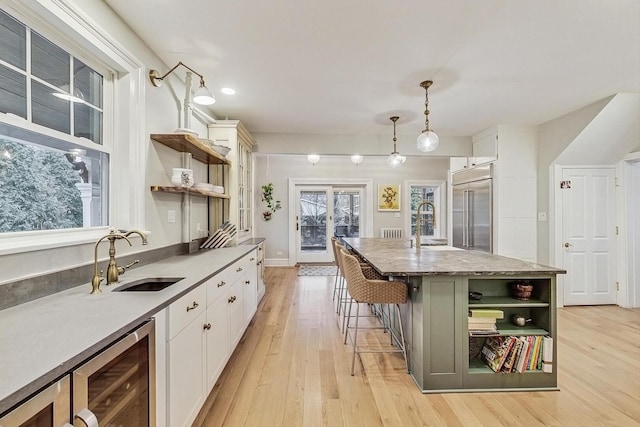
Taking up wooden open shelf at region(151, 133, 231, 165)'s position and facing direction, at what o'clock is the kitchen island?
The kitchen island is roughly at 1 o'clock from the wooden open shelf.

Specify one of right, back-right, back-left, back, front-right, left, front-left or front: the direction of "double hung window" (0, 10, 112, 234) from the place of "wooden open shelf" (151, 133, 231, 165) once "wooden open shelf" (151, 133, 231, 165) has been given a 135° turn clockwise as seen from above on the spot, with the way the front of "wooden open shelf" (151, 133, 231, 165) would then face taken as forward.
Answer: front

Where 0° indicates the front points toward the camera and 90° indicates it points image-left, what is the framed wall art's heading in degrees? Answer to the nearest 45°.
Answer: approximately 0°

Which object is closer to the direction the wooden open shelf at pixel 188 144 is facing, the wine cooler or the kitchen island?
the kitchen island

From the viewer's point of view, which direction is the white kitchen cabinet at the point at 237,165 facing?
to the viewer's right

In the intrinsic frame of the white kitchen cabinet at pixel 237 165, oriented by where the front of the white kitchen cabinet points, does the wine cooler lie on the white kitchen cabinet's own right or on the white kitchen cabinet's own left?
on the white kitchen cabinet's own right

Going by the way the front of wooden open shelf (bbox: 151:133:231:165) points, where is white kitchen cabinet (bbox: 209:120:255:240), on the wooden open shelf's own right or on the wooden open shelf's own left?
on the wooden open shelf's own left

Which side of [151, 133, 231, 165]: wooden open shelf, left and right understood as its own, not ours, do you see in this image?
right

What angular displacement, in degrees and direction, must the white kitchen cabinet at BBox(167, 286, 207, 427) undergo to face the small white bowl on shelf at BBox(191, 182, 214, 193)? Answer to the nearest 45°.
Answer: approximately 135° to its left

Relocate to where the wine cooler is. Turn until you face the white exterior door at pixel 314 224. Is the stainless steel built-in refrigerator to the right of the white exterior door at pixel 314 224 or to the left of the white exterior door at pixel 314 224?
right

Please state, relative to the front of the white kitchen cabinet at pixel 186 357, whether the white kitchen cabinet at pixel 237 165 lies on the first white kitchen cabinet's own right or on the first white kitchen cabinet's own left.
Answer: on the first white kitchen cabinet's own left

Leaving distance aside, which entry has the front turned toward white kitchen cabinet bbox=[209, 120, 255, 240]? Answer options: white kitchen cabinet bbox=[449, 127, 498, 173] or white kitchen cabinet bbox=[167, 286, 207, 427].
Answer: white kitchen cabinet bbox=[449, 127, 498, 173]

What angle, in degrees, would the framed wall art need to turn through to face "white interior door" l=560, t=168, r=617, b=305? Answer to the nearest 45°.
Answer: approximately 45° to its left
